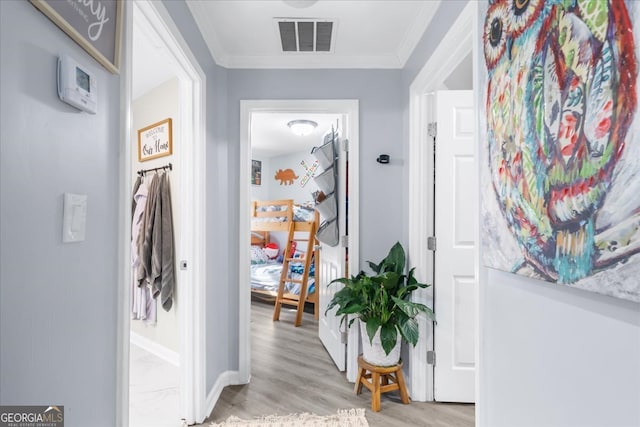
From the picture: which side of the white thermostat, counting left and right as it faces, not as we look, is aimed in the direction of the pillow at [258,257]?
left

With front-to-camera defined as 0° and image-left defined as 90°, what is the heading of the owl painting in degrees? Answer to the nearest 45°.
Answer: approximately 45°

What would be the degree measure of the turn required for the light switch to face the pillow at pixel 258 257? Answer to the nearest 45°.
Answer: approximately 90° to its left

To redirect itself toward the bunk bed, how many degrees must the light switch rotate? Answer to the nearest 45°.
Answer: approximately 90° to its left

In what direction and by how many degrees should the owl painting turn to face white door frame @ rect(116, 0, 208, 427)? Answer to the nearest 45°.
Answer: approximately 45° to its right

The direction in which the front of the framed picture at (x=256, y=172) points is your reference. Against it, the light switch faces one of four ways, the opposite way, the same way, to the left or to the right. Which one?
to the left

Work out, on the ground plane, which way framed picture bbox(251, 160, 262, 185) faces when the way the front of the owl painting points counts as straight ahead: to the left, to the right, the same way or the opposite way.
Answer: to the left

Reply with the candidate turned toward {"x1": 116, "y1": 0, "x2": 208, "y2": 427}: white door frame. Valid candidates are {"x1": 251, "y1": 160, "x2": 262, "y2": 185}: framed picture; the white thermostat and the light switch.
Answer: the framed picture
